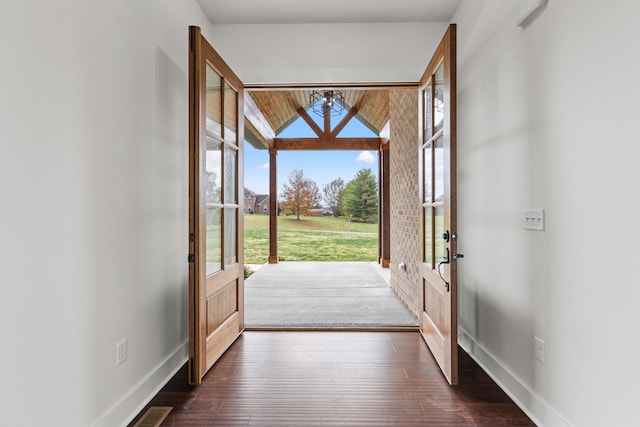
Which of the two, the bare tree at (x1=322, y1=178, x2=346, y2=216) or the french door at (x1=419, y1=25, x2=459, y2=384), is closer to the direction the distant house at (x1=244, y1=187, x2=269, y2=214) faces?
the french door

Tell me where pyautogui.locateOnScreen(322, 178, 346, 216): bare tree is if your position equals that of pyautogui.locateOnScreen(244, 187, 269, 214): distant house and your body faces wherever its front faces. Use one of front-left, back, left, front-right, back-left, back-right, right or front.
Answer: left

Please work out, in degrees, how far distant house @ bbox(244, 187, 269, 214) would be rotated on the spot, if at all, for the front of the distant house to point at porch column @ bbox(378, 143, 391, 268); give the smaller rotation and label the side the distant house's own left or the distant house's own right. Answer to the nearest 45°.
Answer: approximately 45° to the distant house's own left

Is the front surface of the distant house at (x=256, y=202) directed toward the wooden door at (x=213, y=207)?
yes

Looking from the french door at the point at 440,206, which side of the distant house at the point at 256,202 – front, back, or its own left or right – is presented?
front

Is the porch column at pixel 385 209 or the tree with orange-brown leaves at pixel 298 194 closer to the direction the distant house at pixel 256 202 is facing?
the porch column

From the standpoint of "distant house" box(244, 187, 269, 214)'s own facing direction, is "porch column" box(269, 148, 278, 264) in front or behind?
in front

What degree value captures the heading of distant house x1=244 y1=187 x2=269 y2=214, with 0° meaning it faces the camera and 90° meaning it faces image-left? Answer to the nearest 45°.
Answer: approximately 0°

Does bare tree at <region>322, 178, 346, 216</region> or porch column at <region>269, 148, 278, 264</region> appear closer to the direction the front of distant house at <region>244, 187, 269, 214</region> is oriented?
the porch column
